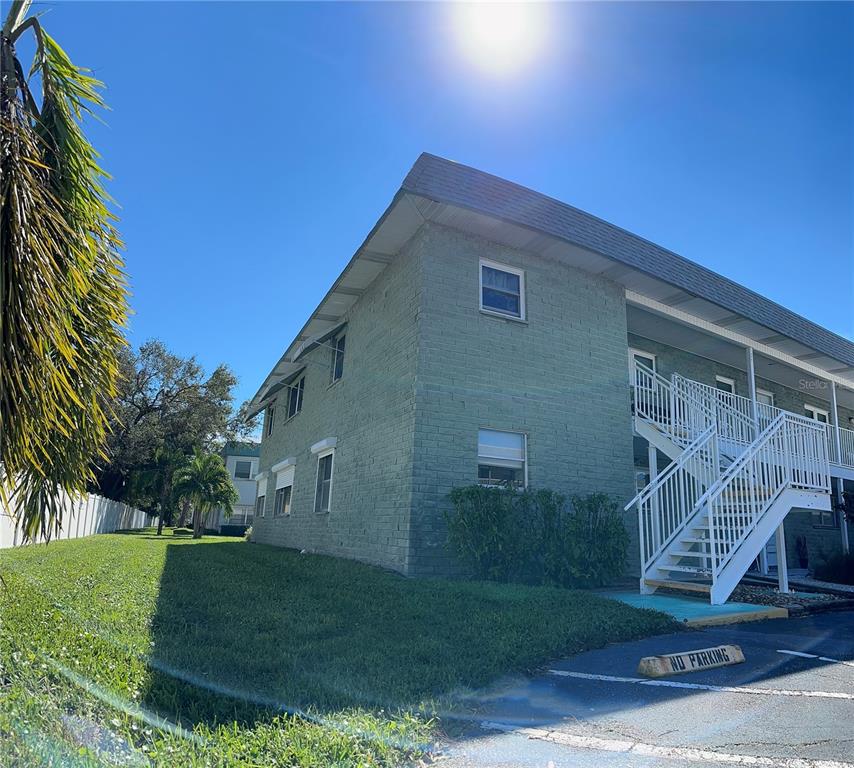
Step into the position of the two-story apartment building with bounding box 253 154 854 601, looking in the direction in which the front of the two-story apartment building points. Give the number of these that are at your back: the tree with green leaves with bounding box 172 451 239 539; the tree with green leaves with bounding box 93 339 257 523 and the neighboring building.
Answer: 3

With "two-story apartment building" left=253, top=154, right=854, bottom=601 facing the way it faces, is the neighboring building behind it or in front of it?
behind

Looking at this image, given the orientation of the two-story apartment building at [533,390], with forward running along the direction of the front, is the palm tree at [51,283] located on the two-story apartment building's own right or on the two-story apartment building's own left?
on the two-story apartment building's own right

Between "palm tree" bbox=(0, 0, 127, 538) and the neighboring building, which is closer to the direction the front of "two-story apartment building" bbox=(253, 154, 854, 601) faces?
the palm tree

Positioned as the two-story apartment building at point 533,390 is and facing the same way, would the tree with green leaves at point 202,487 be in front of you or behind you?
behind

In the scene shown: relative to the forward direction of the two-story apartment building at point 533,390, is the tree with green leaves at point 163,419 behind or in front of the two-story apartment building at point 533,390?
behind

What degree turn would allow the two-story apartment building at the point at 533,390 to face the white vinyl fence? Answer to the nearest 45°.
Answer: approximately 180°

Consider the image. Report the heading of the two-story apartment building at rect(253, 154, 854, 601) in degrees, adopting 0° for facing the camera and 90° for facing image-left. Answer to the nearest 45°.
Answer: approximately 315°
